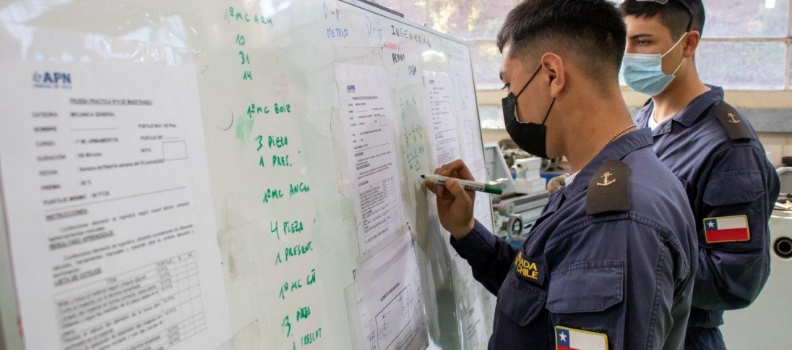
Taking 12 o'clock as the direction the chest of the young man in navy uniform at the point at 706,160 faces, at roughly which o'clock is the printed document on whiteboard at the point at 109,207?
The printed document on whiteboard is roughly at 11 o'clock from the young man in navy uniform.

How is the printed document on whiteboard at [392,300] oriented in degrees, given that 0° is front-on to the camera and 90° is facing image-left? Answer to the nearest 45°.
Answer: approximately 315°

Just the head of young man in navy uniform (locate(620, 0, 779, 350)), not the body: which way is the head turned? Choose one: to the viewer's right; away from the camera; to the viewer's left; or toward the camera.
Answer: to the viewer's left

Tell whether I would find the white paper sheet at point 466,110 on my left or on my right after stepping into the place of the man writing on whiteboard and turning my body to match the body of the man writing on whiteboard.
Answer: on my right

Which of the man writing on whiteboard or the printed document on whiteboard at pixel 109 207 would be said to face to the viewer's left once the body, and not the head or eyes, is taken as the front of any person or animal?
the man writing on whiteboard

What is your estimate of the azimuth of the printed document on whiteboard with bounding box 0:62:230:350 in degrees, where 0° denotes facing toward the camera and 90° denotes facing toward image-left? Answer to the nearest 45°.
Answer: approximately 315°

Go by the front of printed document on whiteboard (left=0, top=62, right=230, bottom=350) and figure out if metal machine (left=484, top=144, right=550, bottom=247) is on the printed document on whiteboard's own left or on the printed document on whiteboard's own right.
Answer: on the printed document on whiteboard's own left

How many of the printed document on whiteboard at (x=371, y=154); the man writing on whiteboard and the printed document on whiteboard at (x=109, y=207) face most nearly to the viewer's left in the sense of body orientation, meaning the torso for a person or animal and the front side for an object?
1

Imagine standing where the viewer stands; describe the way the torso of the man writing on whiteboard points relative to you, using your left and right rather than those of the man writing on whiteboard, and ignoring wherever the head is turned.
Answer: facing to the left of the viewer

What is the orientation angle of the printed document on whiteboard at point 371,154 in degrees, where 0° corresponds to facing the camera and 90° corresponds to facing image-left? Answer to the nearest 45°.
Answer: approximately 315°

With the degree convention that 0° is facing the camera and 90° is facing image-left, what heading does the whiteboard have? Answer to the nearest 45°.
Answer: approximately 315°
